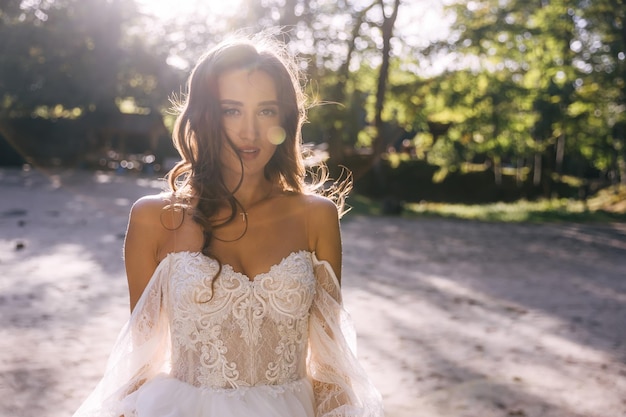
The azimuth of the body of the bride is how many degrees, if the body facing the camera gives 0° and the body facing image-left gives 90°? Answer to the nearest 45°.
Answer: approximately 0°
